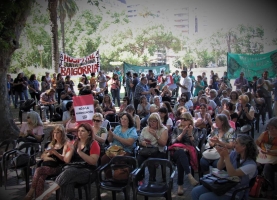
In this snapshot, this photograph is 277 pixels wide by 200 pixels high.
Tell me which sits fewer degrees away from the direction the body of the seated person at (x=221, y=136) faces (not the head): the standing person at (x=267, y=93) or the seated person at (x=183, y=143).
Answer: the seated person

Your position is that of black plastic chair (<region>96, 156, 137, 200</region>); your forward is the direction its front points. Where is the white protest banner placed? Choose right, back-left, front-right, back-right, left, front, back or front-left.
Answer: back-right

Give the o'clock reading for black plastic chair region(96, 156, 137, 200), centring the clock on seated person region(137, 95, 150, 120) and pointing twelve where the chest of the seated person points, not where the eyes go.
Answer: The black plastic chair is roughly at 12 o'clock from the seated person.

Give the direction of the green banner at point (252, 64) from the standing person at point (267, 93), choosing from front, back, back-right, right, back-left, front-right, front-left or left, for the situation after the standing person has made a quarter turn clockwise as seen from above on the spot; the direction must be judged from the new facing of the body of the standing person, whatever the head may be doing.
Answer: front-right

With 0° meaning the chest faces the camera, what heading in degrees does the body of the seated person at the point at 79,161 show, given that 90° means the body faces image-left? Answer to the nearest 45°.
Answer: approximately 45°

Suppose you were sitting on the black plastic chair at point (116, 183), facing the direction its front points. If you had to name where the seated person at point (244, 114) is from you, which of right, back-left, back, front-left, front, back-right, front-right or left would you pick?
back

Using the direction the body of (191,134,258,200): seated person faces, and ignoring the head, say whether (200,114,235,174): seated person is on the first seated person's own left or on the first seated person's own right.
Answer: on the first seated person's own right

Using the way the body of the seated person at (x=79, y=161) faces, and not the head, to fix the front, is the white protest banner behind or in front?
behind

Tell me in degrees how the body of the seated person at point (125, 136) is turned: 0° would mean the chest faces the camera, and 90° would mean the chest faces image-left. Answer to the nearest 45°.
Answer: approximately 45°

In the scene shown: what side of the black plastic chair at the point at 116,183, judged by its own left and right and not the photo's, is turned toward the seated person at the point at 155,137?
back

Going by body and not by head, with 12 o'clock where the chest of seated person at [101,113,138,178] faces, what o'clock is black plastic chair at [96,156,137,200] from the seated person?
The black plastic chair is roughly at 11 o'clock from the seated person.

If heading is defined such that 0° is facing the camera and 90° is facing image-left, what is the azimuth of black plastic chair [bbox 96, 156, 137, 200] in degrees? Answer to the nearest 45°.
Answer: approximately 45°
